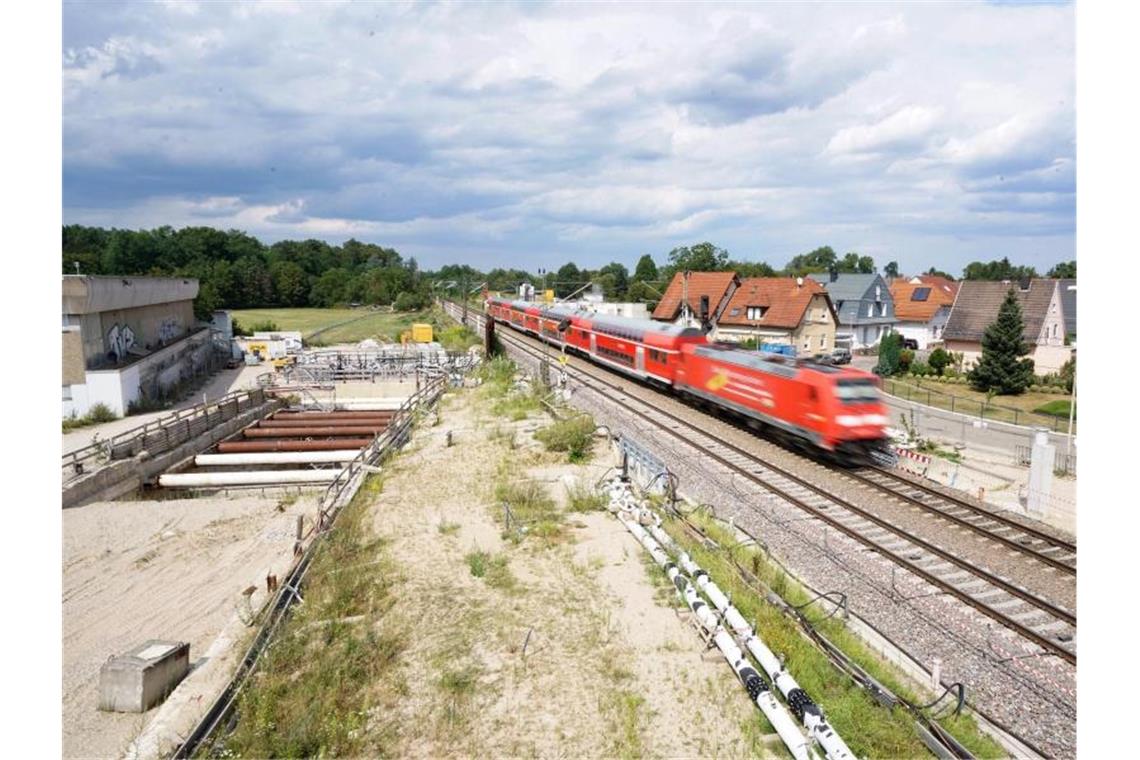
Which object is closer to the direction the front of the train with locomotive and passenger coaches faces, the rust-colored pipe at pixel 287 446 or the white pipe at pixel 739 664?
the white pipe

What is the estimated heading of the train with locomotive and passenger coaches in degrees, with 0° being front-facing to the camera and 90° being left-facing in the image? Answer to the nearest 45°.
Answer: approximately 315°

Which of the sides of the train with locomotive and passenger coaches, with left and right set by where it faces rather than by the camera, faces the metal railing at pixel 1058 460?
left

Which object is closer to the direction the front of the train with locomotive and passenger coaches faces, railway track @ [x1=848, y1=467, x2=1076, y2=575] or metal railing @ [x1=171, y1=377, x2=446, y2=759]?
the railway track

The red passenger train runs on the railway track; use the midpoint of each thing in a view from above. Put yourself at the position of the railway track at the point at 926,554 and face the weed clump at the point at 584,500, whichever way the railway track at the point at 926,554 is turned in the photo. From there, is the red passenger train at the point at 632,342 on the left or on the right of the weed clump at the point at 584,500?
right

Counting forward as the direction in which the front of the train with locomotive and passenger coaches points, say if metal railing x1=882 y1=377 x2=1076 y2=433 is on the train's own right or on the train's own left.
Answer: on the train's own left

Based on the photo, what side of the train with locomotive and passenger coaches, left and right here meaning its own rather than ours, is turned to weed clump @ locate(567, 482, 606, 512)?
right
